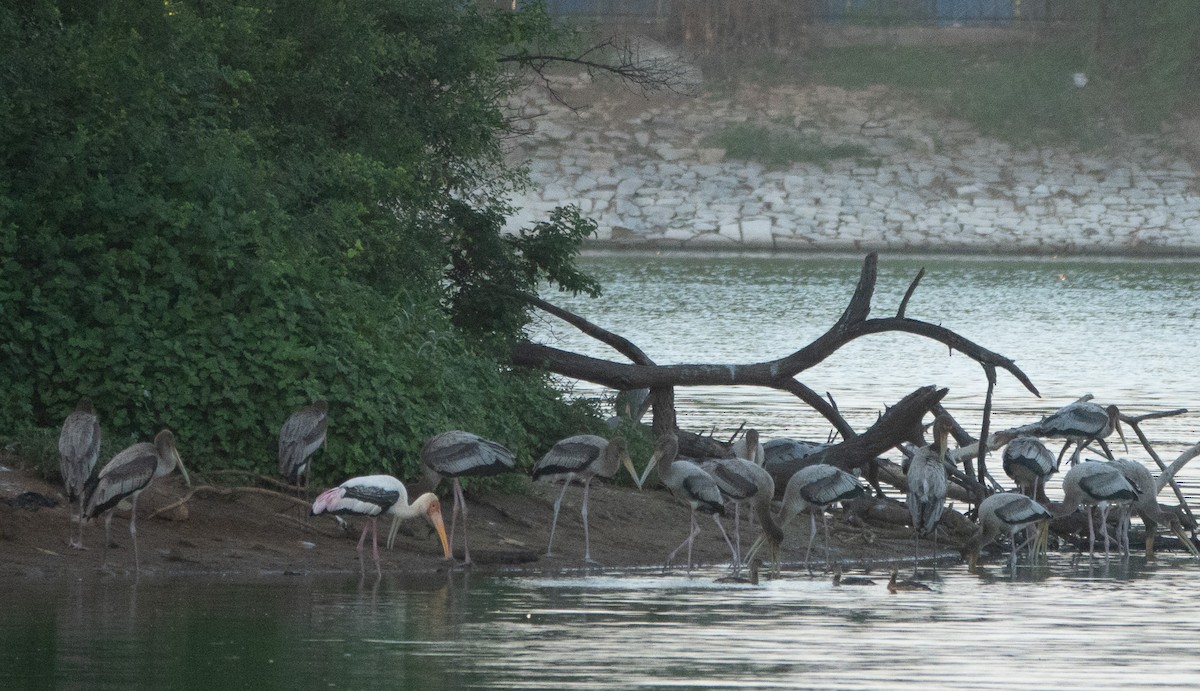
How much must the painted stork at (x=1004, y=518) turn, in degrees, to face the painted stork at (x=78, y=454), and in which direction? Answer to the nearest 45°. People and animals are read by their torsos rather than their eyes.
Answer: approximately 45° to its left

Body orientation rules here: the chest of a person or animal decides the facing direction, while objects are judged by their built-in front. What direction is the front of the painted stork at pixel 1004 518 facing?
to the viewer's left

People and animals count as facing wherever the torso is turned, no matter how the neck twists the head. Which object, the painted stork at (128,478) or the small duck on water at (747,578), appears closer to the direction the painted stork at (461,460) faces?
the painted stork

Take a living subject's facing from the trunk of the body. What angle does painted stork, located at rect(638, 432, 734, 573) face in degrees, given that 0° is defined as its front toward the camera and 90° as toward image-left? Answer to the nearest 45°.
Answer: approximately 90°

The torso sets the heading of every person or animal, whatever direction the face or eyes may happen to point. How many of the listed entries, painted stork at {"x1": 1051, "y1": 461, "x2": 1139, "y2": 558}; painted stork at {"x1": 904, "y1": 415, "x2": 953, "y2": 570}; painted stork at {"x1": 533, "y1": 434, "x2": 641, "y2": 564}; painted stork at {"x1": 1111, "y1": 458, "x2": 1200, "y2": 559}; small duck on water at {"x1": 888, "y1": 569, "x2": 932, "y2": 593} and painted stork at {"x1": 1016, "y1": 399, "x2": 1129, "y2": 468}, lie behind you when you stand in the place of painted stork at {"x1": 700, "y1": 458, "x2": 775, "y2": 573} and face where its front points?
1

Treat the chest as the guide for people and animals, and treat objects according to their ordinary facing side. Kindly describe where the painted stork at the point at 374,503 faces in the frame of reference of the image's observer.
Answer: facing to the right of the viewer

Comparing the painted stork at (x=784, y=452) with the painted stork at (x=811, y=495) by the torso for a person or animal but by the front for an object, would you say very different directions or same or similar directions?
same or similar directions

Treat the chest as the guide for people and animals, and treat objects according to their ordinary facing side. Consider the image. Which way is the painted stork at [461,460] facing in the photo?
to the viewer's left

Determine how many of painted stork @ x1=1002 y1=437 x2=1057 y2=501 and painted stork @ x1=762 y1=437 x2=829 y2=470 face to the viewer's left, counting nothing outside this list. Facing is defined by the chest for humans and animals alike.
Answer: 2

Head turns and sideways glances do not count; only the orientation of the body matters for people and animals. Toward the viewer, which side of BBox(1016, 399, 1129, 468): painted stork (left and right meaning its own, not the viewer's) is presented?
right

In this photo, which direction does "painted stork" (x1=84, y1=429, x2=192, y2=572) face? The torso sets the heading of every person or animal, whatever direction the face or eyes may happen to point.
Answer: to the viewer's right

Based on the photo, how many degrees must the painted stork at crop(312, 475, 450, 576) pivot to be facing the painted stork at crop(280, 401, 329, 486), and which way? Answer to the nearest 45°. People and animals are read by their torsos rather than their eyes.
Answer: approximately 135° to its left

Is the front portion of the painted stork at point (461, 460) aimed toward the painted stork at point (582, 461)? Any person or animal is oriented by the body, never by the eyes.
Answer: no

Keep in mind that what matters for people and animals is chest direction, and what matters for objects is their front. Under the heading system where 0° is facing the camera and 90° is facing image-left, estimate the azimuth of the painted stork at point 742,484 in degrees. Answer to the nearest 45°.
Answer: approximately 270°

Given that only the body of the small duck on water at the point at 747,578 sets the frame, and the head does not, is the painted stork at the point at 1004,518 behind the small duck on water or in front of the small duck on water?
in front
